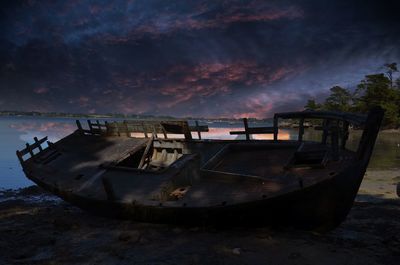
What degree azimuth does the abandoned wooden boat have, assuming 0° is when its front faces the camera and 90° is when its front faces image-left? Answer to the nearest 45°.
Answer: approximately 270°

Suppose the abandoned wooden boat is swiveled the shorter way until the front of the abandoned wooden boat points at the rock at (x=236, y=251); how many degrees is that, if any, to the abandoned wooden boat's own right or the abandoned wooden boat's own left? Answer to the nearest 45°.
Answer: approximately 90° to the abandoned wooden boat's own right

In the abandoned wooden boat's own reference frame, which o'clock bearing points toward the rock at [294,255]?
The rock is roughly at 2 o'clock from the abandoned wooden boat.

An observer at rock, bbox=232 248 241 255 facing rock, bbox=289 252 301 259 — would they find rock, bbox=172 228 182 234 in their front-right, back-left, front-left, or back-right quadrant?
back-left

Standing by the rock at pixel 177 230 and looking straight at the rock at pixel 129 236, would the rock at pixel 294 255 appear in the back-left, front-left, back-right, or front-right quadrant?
back-left
